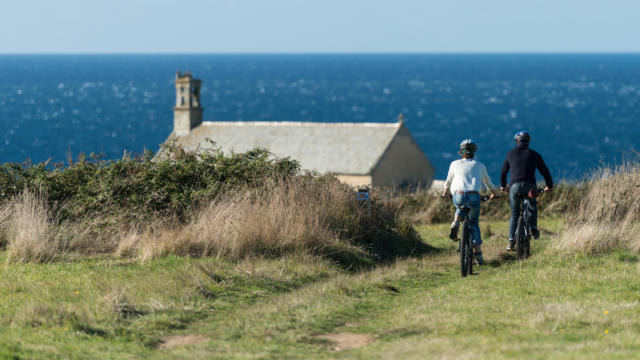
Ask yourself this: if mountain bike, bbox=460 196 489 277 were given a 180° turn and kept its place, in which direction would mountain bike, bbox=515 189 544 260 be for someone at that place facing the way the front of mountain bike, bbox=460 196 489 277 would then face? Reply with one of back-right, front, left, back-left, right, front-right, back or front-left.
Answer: back-left

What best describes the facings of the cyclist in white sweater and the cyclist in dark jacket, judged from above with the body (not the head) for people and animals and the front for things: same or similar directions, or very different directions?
same or similar directions

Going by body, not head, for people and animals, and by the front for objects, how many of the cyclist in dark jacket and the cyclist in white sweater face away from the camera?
2

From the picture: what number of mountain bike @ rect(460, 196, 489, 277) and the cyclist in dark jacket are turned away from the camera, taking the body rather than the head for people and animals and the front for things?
2

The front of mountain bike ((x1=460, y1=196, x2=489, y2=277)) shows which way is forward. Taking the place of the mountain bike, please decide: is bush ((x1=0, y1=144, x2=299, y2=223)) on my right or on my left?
on my left

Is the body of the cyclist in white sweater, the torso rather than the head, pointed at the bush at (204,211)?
no

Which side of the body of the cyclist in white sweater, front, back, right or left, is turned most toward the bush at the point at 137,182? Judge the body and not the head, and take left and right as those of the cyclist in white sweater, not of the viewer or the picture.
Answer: left

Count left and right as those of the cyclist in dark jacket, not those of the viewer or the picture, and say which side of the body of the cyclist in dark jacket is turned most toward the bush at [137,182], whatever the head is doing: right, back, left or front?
left

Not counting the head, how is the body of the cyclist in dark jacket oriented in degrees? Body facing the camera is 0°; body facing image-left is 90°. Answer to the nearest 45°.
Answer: approximately 180°

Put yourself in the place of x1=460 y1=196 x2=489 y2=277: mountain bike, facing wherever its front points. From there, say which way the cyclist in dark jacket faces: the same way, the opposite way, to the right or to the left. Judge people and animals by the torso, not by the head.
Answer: the same way

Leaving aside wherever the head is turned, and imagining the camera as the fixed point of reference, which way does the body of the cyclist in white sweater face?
away from the camera

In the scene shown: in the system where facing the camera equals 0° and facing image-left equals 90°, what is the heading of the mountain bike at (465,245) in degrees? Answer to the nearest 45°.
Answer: approximately 180°

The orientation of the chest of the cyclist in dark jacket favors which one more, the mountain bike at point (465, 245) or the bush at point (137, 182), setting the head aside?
the bush

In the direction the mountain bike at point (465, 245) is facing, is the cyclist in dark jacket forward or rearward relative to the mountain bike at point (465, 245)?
forward
